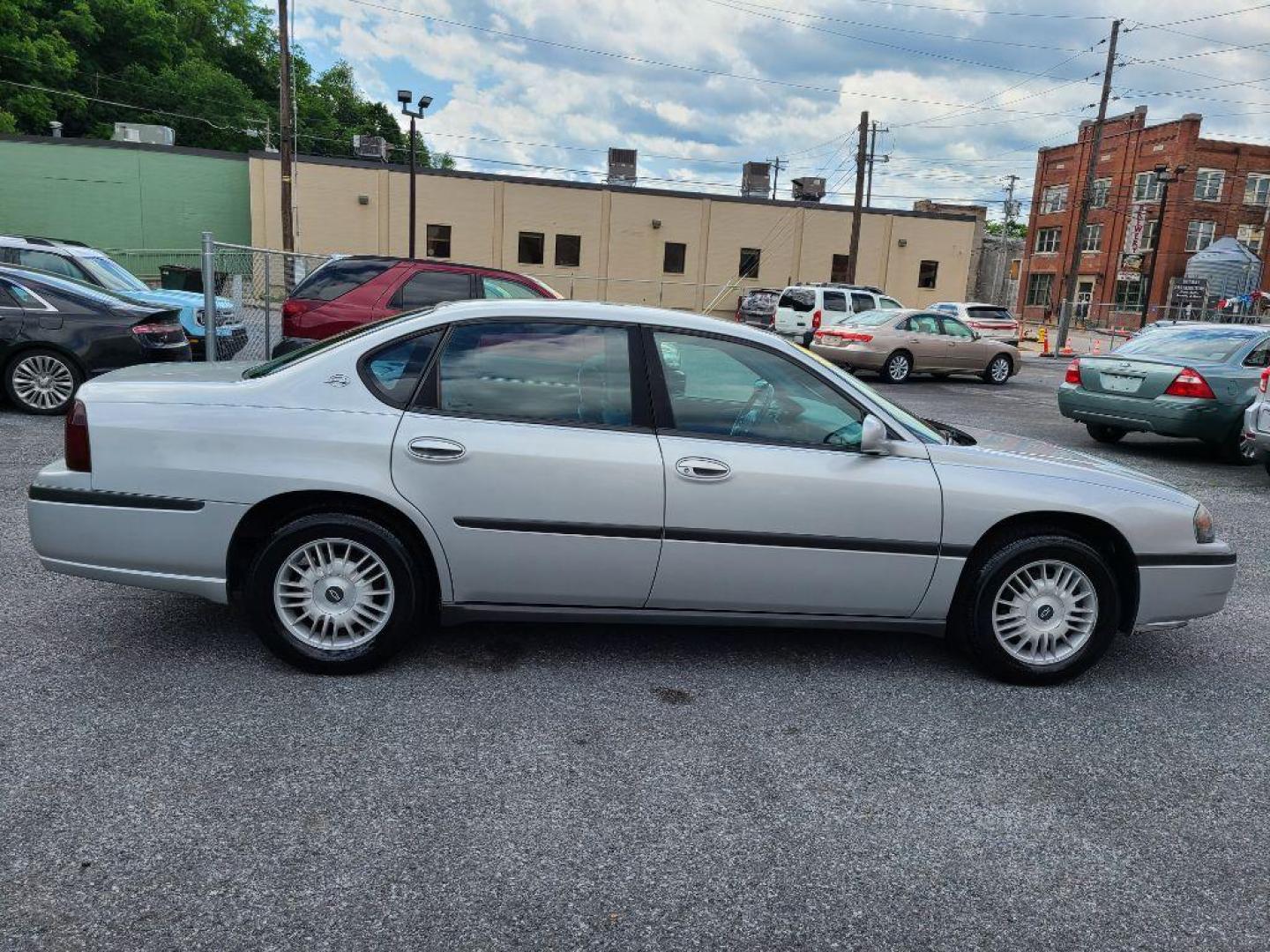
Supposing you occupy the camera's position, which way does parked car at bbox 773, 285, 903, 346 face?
facing away from the viewer and to the right of the viewer

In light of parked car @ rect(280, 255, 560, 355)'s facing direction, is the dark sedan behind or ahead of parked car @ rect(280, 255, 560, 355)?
behind

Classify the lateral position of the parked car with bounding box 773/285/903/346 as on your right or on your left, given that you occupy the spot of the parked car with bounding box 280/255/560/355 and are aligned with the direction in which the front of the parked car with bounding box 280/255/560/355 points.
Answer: on your left

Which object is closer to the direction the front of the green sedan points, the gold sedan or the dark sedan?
the gold sedan

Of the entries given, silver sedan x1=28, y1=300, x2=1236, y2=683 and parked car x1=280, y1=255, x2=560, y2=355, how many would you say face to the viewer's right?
2

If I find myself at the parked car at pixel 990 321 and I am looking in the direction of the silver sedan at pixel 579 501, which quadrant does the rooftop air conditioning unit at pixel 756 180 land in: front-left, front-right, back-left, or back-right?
back-right

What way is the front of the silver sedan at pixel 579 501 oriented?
to the viewer's right

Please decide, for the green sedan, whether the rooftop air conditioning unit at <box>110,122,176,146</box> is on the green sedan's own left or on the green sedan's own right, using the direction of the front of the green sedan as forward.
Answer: on the green sedan's own left

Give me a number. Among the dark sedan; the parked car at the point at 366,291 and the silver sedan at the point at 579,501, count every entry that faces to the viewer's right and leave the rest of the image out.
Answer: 2

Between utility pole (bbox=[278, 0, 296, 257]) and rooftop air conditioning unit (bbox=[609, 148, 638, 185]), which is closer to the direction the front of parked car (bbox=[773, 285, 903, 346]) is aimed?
the rooftop air conditioning unit

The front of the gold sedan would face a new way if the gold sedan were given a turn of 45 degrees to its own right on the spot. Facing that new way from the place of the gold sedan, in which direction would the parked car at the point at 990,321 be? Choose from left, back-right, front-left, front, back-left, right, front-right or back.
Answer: left

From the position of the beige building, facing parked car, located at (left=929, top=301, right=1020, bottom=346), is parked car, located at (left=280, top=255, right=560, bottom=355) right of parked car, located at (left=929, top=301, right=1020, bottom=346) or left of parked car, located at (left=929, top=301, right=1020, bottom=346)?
right

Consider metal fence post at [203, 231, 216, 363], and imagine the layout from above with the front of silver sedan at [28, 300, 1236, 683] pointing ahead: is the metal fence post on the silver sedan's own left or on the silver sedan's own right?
on the silver sedan's own left

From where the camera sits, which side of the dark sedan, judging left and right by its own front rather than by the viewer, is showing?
left

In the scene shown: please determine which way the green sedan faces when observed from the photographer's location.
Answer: facing away from the viewer and to the right of the viewer
